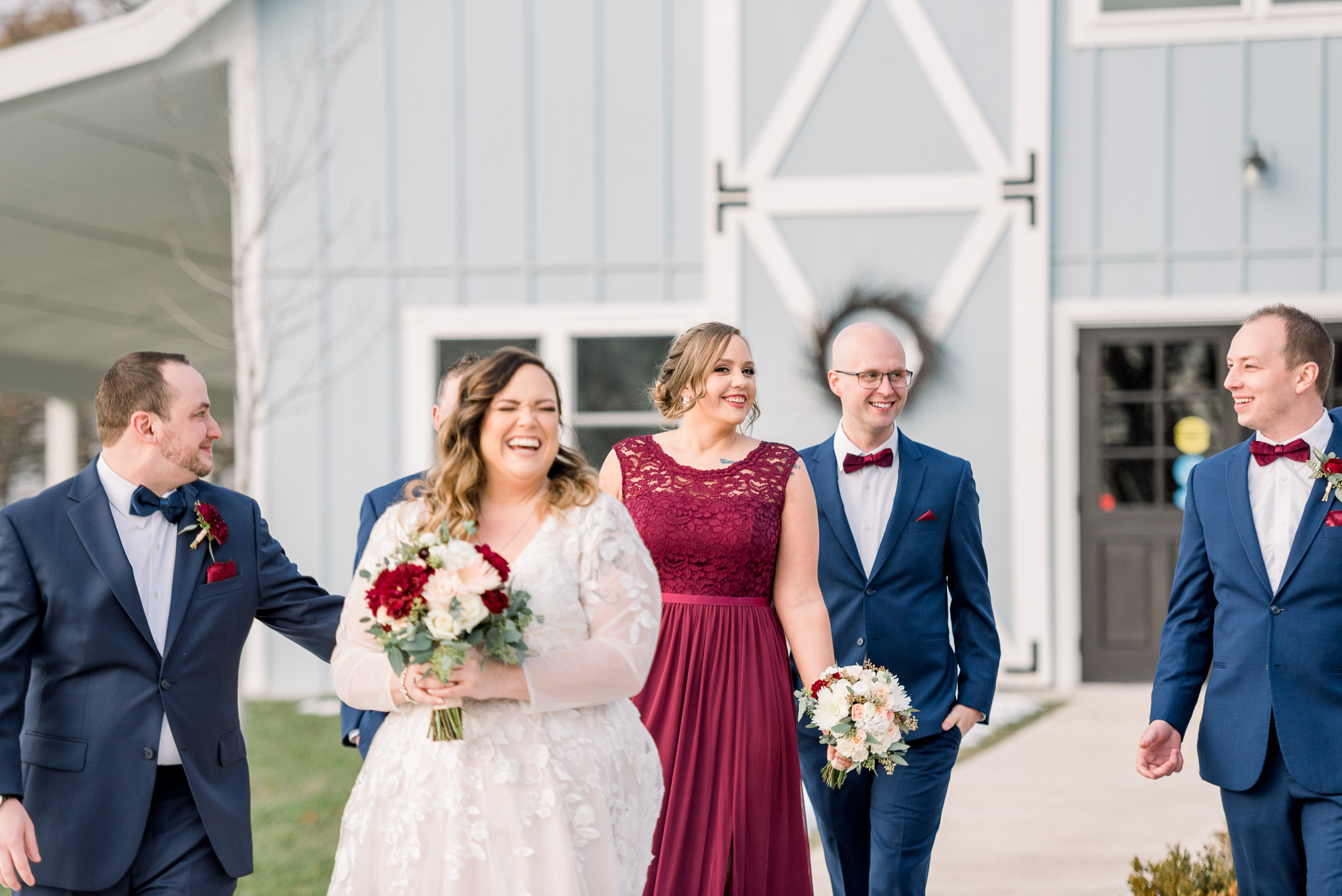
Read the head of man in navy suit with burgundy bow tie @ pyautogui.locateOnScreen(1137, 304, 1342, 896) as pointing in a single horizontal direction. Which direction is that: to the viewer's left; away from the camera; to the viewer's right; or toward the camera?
to the viewer's left

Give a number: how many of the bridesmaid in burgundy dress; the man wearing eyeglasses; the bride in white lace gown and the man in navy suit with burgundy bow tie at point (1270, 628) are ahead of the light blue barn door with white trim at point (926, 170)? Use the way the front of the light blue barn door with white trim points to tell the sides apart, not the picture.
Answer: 4

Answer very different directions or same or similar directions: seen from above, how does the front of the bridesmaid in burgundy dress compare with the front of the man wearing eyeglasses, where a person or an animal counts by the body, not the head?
same or similar directions

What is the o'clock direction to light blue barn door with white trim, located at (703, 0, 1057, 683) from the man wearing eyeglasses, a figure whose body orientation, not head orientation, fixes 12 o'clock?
The light blue barn door with white trim is roughly at 6 o'clock from the man wearing eyeglasses.

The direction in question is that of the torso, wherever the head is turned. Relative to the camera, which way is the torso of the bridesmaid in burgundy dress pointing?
toward the camera

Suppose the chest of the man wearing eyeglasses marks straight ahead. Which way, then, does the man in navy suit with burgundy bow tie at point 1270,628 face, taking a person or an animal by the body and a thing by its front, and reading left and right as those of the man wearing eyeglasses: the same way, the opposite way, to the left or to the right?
the same way

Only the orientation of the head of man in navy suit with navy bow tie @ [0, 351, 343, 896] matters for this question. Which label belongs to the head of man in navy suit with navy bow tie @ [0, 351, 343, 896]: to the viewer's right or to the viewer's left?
to the viewer's right

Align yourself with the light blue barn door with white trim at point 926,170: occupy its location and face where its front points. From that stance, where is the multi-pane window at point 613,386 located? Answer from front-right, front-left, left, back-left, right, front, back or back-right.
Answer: right

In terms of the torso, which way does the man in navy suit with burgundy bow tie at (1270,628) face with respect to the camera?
toward the camera

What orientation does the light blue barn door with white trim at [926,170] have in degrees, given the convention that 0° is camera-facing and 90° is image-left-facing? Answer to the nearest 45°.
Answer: approximately 0°

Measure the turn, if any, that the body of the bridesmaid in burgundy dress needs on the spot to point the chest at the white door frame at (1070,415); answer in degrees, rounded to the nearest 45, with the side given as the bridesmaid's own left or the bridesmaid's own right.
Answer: approximately 135° to the bridesmaid's own left

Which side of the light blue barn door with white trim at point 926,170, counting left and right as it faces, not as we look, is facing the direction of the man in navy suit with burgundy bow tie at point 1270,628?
front

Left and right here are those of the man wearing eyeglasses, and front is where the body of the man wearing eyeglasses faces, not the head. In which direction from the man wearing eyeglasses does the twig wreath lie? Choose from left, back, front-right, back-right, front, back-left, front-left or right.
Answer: back

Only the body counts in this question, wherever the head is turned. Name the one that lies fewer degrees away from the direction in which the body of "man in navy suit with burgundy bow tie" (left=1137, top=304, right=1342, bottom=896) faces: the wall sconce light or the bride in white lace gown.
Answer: the bride in white lace gown

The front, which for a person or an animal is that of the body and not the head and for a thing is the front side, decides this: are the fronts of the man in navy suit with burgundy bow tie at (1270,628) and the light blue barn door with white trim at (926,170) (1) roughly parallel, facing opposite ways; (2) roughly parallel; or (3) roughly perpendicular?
roughly parallel

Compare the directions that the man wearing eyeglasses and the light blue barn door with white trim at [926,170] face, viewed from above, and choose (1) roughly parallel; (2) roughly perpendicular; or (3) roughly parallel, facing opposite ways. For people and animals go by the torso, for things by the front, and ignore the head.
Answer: roughly parallel
